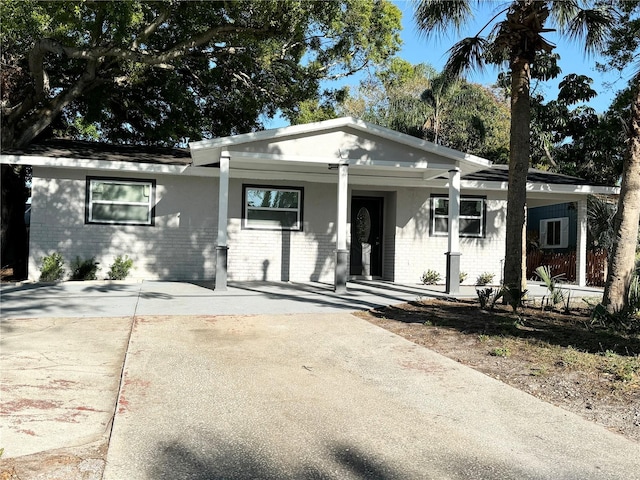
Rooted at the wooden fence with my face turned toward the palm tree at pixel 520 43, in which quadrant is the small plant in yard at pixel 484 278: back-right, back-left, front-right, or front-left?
front-right

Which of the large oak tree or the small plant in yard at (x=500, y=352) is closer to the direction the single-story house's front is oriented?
the small plant in yard

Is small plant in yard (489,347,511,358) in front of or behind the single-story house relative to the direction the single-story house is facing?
in front

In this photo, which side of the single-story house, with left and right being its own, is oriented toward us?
front

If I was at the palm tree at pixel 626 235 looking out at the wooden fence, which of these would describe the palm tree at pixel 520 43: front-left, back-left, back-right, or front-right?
front-left

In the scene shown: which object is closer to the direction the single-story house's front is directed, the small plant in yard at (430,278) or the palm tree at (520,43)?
the palm tree

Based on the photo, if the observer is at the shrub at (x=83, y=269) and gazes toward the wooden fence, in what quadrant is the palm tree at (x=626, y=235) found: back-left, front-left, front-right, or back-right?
front-right

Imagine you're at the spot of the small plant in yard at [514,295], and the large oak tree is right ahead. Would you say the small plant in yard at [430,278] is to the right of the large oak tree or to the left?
right

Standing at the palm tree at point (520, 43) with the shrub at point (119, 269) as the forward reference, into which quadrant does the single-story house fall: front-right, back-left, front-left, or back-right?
front-right

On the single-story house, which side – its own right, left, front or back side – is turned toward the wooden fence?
left

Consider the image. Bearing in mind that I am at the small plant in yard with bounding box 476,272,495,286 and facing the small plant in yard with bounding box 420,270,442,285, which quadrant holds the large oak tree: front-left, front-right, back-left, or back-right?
front-right

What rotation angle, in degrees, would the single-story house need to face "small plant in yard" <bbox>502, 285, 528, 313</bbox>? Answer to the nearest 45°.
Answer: approximately 45° to its left
